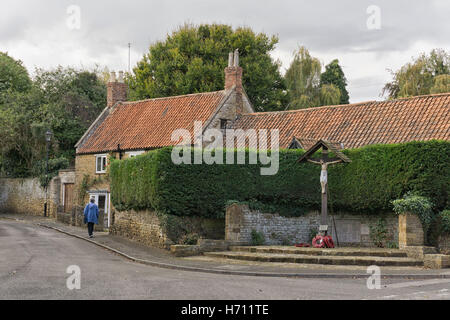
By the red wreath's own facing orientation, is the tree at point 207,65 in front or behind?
behind

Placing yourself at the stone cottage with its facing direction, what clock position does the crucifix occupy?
The crucifix is roughly at 10 o'clock from the stone cottage.

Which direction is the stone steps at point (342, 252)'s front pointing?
toward the camera

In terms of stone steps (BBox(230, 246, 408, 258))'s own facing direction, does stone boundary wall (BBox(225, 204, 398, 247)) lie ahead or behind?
behind

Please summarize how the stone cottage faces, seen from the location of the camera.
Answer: facing the viewer and to the left of the viewer

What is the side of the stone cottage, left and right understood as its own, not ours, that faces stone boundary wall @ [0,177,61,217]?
right

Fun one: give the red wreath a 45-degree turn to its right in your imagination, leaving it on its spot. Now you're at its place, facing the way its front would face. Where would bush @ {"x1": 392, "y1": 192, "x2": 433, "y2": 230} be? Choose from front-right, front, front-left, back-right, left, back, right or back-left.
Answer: back-left

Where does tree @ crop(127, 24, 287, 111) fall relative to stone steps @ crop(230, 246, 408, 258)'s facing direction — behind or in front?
behind

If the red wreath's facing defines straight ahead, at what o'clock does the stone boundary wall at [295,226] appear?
The stone boundary wall is roughly at 5 o'clock from the red wreath.

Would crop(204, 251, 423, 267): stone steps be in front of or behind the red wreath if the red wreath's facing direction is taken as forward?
in front

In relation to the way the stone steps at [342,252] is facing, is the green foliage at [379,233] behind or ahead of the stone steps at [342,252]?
behind
